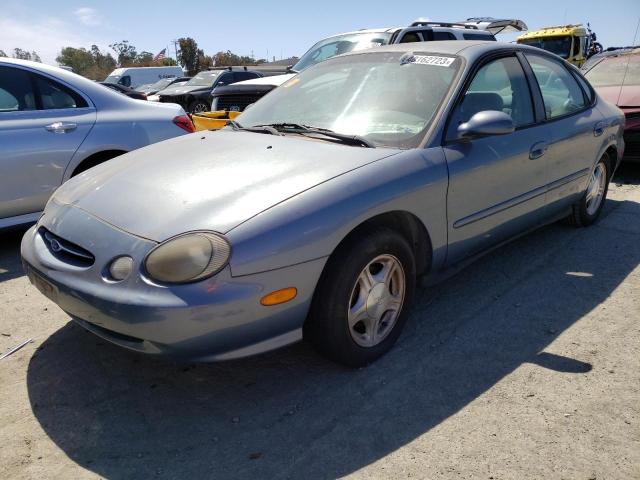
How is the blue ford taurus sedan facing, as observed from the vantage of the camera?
facing the viewer and to the left of the viewer

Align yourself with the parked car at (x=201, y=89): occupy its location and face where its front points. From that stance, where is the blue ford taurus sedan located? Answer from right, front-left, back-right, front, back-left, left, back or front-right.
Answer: front-left

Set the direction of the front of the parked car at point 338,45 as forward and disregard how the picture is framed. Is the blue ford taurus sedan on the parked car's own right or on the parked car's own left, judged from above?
on the parked car's own left

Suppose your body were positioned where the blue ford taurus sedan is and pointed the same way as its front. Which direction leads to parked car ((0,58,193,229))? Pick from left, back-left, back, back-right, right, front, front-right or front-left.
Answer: right

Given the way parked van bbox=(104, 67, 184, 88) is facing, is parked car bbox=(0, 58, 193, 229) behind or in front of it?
in front

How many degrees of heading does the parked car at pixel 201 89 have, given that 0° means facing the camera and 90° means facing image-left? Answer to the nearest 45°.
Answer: approximately 45°

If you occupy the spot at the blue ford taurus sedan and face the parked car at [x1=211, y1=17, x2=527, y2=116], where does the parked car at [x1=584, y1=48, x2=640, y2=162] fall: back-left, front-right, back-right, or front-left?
front-right

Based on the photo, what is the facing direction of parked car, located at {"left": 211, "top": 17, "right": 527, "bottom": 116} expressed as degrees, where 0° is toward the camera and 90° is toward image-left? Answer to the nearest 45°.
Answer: approximately 45°
